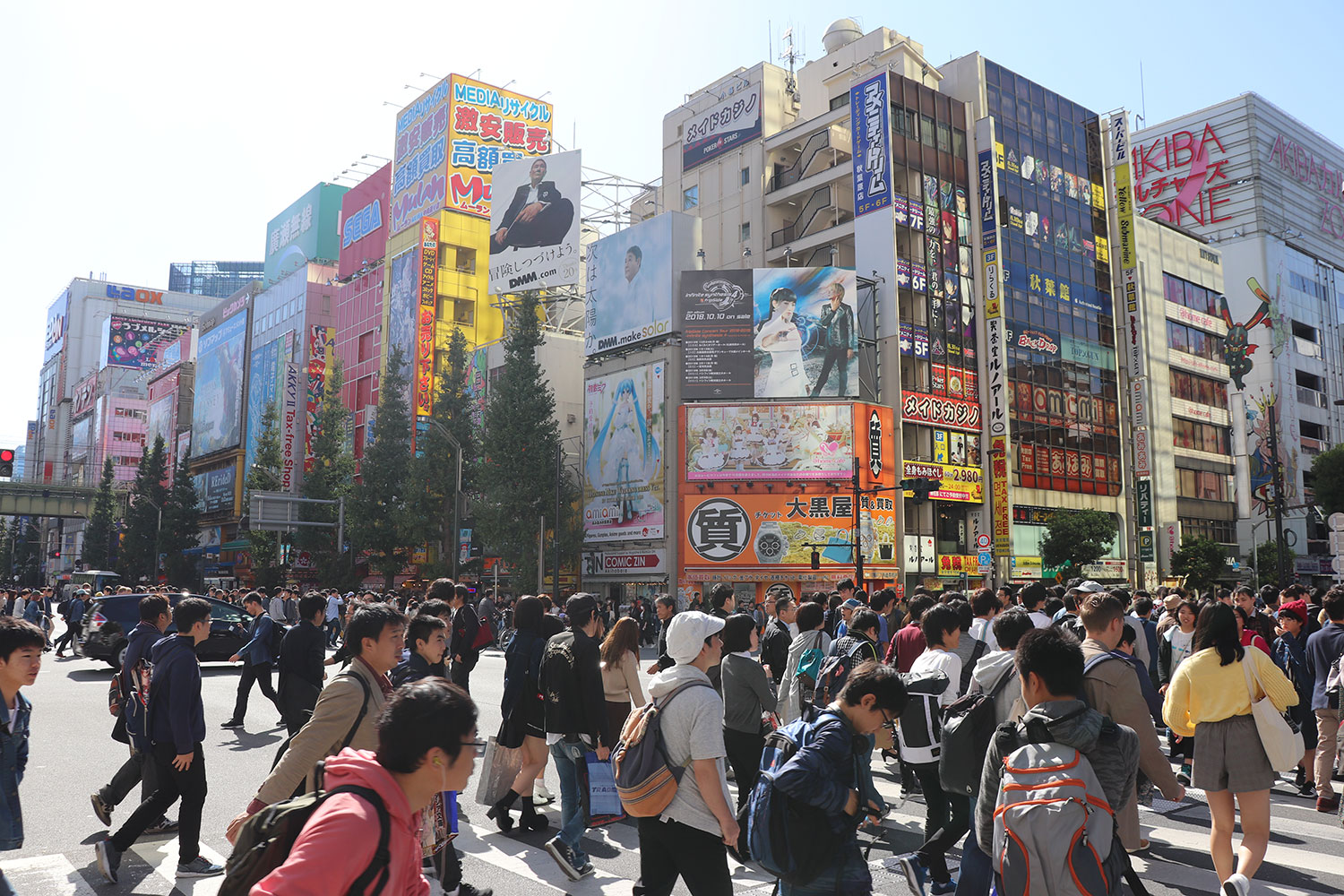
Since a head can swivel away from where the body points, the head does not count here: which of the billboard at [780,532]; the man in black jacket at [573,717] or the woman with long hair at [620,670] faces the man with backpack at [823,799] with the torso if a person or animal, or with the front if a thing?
the billboard

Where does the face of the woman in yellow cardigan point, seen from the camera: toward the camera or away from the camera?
away from the camera

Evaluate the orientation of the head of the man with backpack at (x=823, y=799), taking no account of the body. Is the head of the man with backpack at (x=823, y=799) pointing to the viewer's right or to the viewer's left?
to the viewer's right

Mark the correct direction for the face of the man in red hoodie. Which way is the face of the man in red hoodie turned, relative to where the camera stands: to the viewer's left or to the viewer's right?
to the viewer's right

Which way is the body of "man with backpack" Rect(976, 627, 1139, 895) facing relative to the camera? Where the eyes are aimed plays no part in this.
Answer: away from the camera
